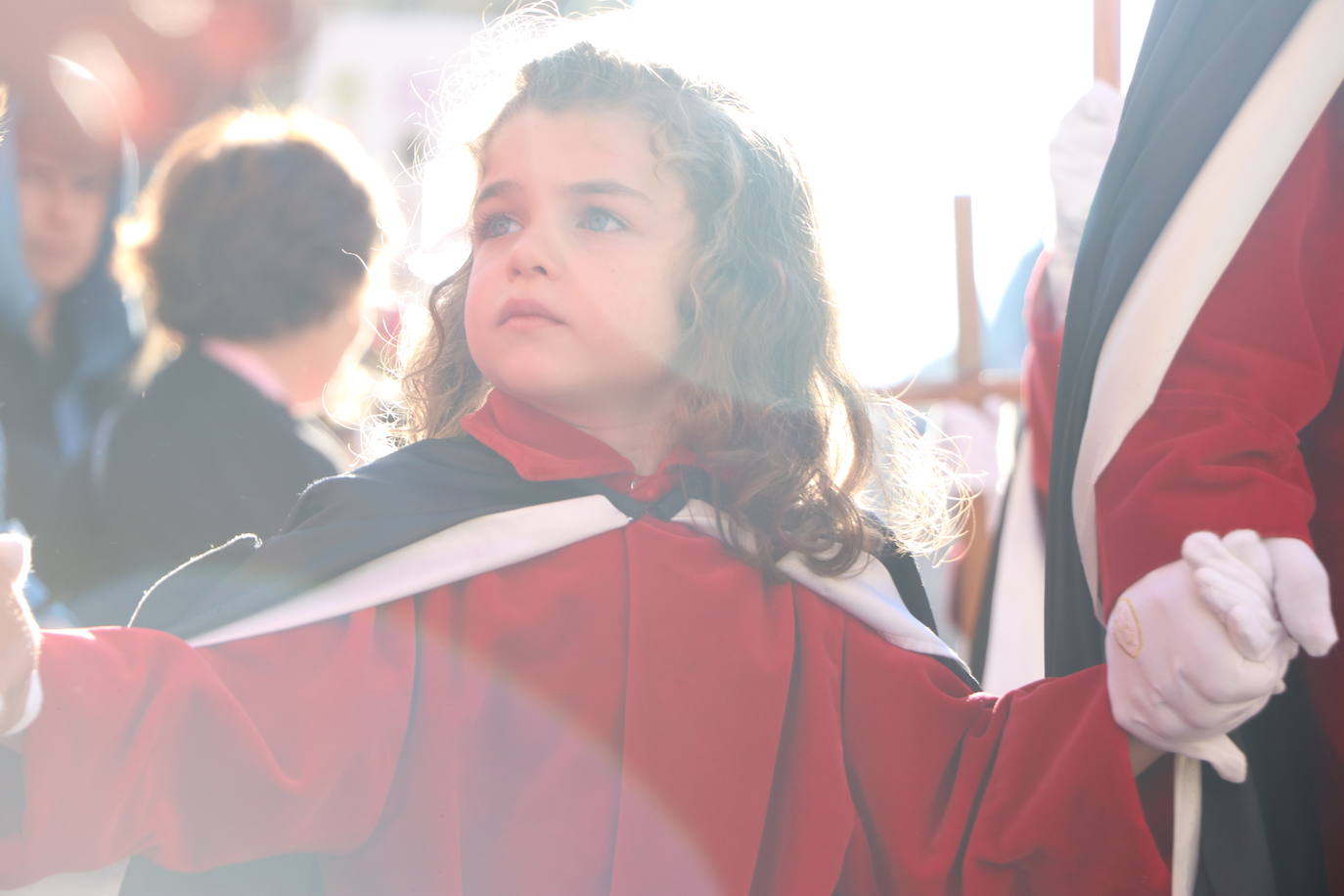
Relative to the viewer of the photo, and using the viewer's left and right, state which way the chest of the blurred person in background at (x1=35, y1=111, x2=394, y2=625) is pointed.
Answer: facing away from the viewer and to the right of the viewer

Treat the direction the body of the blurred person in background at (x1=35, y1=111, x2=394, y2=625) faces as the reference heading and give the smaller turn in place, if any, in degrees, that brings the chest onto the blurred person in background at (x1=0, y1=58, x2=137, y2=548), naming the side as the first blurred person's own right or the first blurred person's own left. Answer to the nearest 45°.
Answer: approximately 90° to the first blurred person's own left

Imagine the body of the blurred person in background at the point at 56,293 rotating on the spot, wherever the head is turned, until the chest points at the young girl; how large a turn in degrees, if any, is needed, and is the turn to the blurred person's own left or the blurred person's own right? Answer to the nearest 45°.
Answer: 0° — they already face them

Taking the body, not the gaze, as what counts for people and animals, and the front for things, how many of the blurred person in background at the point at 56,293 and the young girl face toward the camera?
2

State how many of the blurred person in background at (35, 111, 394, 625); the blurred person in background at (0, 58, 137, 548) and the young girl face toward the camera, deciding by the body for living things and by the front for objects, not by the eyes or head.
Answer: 2

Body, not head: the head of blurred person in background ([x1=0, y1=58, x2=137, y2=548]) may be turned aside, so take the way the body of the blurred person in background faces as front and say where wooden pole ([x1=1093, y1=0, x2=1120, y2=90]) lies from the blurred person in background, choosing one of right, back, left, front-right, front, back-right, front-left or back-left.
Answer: front-left

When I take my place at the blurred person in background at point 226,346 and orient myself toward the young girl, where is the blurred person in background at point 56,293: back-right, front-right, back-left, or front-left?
back-right

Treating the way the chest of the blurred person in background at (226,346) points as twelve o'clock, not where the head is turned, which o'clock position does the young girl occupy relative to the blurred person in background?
The young girl is roughly at 4 o'clock from the blurred person in background.

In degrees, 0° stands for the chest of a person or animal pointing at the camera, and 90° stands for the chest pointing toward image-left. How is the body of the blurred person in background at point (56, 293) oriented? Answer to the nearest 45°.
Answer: approximately 0°
